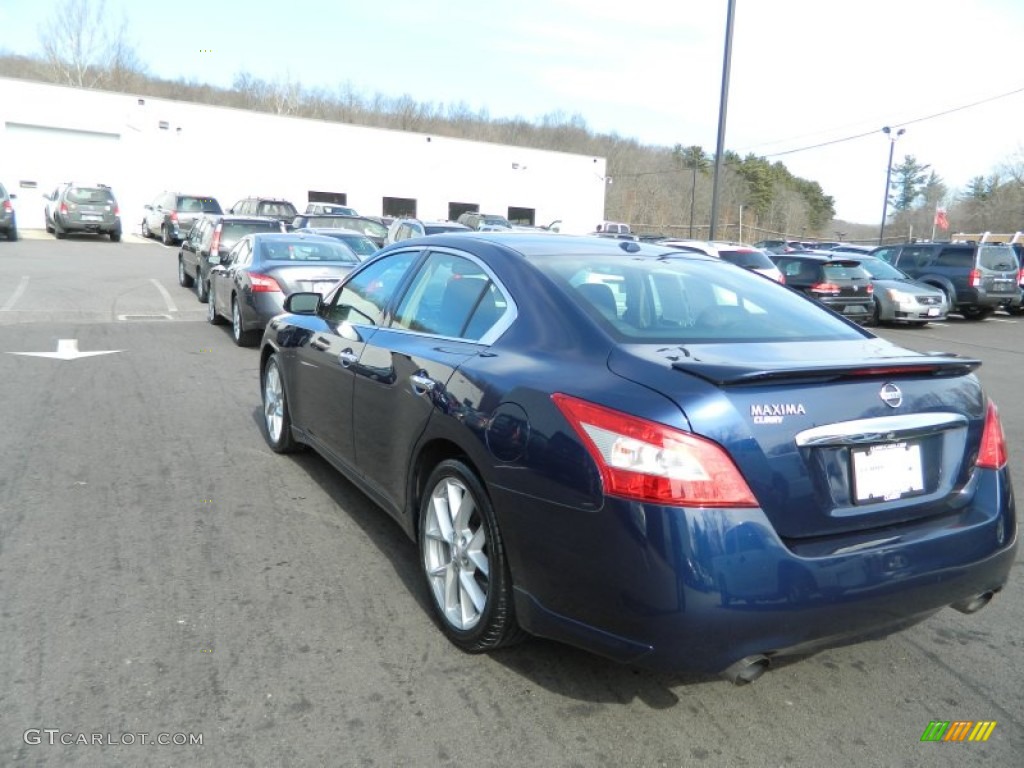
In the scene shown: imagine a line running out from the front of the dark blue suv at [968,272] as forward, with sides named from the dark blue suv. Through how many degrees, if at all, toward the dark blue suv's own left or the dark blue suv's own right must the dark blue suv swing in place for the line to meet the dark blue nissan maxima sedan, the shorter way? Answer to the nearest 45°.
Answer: approximately 135° to the dark blue suv's own left

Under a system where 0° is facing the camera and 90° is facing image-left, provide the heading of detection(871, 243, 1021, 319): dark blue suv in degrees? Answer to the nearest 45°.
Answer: approximately 135°

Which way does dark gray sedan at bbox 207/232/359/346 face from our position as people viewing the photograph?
facing away from the viewer and to the left of the viewer

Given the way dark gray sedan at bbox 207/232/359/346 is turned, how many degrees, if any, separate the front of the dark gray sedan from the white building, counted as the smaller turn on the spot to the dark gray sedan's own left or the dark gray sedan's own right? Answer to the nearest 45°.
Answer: approximately 45° to the dark gray sedan's own right

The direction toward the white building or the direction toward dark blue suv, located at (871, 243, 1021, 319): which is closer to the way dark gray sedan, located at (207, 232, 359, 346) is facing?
the white building

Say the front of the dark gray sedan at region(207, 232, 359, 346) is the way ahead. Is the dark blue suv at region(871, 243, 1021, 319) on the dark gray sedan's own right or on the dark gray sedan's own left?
on the dark gray sedan's own right

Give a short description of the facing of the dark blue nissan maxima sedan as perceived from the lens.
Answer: facing away from the viewer and to the left of the viewer

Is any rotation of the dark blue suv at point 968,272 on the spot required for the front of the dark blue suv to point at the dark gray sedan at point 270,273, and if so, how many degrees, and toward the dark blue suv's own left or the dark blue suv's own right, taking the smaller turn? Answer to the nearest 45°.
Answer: approximately 90° to the dark blue suv's own left
